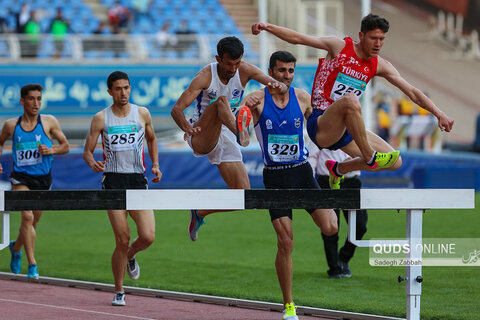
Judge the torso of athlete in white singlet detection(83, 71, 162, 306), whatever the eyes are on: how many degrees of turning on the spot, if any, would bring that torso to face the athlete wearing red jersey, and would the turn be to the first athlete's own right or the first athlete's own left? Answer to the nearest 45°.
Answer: approximately 45° to the first athlete's own left

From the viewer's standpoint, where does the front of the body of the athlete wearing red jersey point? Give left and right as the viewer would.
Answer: facing the viewer and to the right of the viewer

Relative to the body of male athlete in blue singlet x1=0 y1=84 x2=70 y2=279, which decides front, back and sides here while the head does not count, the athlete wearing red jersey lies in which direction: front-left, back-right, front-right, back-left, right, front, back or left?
front-left

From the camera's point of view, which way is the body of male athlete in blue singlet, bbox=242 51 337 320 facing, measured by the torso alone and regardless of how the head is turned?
toward the camera

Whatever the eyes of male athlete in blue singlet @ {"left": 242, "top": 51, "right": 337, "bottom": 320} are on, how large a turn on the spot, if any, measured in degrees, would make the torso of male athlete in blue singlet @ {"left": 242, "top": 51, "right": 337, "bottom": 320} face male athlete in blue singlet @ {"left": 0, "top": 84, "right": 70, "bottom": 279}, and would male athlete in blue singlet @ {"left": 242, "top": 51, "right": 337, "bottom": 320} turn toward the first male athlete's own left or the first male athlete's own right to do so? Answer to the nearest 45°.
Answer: approximately 135° to the first male athlete's own right

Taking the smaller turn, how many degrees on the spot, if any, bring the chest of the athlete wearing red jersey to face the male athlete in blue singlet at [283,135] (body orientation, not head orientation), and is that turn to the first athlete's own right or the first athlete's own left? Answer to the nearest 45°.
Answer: approximately 135° to the first athlete's own right

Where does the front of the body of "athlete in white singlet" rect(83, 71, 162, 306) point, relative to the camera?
toward the camera
